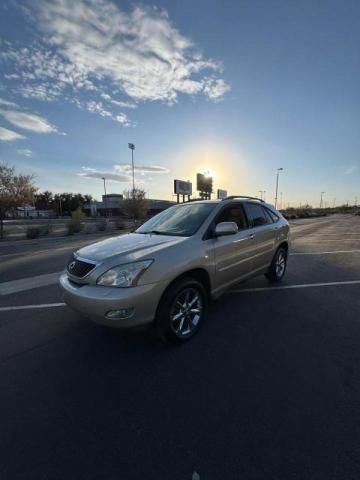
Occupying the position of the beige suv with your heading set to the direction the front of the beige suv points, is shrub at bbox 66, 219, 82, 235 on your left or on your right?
on your right

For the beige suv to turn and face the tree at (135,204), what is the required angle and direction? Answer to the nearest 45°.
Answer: approximately 135° to its right

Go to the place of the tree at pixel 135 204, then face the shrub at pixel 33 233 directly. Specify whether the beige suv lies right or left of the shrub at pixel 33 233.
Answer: left

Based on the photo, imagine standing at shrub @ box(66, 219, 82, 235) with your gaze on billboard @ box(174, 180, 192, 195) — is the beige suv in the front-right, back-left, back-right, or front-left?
back-right

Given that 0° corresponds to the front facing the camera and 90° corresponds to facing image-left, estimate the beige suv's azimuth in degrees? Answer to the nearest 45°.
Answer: approximately 45°

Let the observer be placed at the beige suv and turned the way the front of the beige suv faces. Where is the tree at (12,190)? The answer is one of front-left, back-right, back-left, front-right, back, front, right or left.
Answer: right

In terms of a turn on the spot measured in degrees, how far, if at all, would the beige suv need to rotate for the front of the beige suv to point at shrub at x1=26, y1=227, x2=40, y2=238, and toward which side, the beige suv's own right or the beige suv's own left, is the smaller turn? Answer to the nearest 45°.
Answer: approximately 90° to the beige suv's own right

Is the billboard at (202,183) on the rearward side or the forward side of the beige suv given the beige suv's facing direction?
on the rearward side
